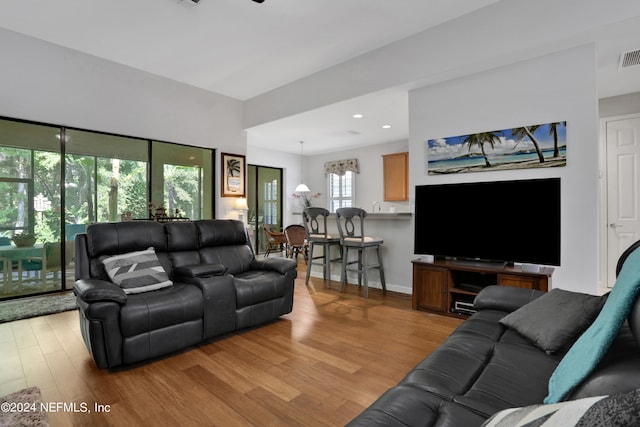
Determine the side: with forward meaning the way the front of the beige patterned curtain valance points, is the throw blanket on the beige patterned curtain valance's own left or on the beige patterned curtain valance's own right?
on the beige patterned curtain valance's own left

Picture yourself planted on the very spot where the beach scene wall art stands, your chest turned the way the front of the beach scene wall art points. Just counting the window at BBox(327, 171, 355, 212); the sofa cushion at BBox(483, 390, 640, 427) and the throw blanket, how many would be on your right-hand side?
1

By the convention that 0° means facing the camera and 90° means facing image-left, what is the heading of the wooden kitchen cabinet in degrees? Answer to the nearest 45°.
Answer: approximately 45°

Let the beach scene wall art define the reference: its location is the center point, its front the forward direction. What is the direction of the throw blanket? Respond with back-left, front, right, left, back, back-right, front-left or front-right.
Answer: front-left

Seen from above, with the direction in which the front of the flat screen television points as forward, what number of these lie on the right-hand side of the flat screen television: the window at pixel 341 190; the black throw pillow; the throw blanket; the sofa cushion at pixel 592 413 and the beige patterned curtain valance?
2

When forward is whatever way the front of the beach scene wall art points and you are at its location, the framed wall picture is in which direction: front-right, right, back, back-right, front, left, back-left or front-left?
front-right

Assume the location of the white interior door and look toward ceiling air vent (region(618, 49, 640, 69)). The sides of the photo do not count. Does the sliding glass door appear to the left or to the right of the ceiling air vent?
right

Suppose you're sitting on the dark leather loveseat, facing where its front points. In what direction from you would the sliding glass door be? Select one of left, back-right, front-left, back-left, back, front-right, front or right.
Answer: back

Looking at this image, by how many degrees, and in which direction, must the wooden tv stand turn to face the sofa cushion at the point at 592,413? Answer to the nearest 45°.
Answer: approximately 45° to its left

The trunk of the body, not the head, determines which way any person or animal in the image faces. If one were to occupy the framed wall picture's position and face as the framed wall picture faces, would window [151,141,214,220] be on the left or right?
on its right

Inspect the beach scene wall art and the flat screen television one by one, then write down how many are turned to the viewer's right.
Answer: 0

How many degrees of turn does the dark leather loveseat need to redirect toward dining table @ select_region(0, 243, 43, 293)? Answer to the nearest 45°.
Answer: approximately 180°
